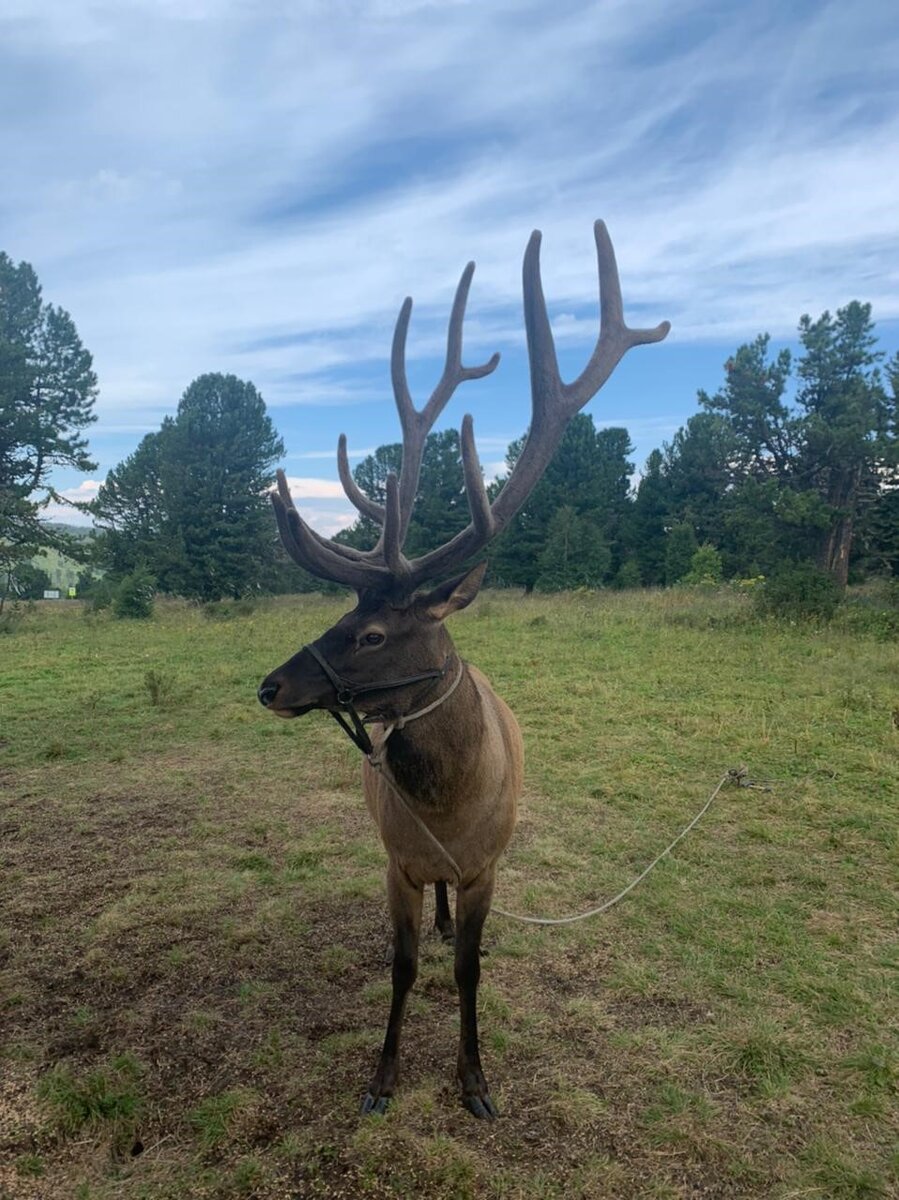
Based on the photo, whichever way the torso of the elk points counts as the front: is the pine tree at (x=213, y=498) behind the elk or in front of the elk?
behind

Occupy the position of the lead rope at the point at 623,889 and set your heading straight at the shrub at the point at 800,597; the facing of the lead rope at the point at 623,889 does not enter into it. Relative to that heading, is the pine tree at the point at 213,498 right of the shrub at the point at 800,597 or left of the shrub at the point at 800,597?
left

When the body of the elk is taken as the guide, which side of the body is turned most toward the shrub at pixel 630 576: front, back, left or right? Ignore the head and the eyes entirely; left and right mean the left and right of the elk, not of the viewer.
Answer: back

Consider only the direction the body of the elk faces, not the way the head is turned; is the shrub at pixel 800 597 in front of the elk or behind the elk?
behind

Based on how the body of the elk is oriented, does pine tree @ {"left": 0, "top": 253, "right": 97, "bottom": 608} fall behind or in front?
behind

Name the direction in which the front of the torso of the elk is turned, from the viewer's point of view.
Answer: toward the camera

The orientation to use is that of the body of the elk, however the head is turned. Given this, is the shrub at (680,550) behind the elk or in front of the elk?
behind

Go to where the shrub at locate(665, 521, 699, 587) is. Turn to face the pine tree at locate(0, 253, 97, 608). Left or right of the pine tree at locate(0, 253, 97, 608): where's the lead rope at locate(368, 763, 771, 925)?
left
